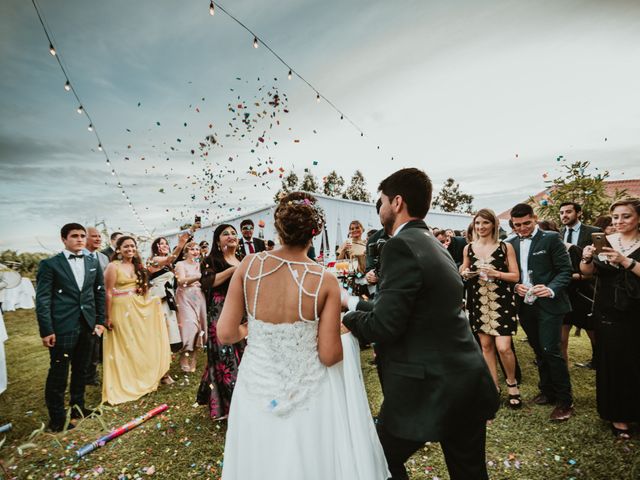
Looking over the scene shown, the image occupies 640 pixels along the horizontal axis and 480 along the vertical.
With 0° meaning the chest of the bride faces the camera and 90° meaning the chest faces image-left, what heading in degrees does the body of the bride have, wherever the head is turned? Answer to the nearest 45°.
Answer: approximately 180°

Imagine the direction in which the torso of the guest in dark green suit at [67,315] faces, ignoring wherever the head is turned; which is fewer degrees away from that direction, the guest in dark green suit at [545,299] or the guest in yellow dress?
the guest in dark green suit

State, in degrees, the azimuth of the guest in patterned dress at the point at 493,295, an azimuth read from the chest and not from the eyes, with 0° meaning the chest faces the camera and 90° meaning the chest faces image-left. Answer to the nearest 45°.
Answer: approximately 0°

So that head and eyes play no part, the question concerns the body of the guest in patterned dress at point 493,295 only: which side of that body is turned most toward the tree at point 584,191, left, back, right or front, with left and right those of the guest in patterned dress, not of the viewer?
back

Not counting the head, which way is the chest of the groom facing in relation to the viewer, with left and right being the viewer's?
facing away from the viewer and to the left of the viewer

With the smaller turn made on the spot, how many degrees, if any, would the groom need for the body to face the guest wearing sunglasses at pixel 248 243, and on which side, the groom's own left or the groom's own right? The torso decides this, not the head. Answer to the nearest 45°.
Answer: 0° — they already face them

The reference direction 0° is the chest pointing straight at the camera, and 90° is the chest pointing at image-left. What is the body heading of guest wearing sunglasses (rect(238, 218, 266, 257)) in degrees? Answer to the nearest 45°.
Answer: approximately 0°

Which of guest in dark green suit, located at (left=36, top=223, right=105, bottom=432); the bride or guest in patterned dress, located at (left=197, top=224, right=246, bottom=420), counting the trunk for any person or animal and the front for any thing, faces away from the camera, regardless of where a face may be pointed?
the bride
